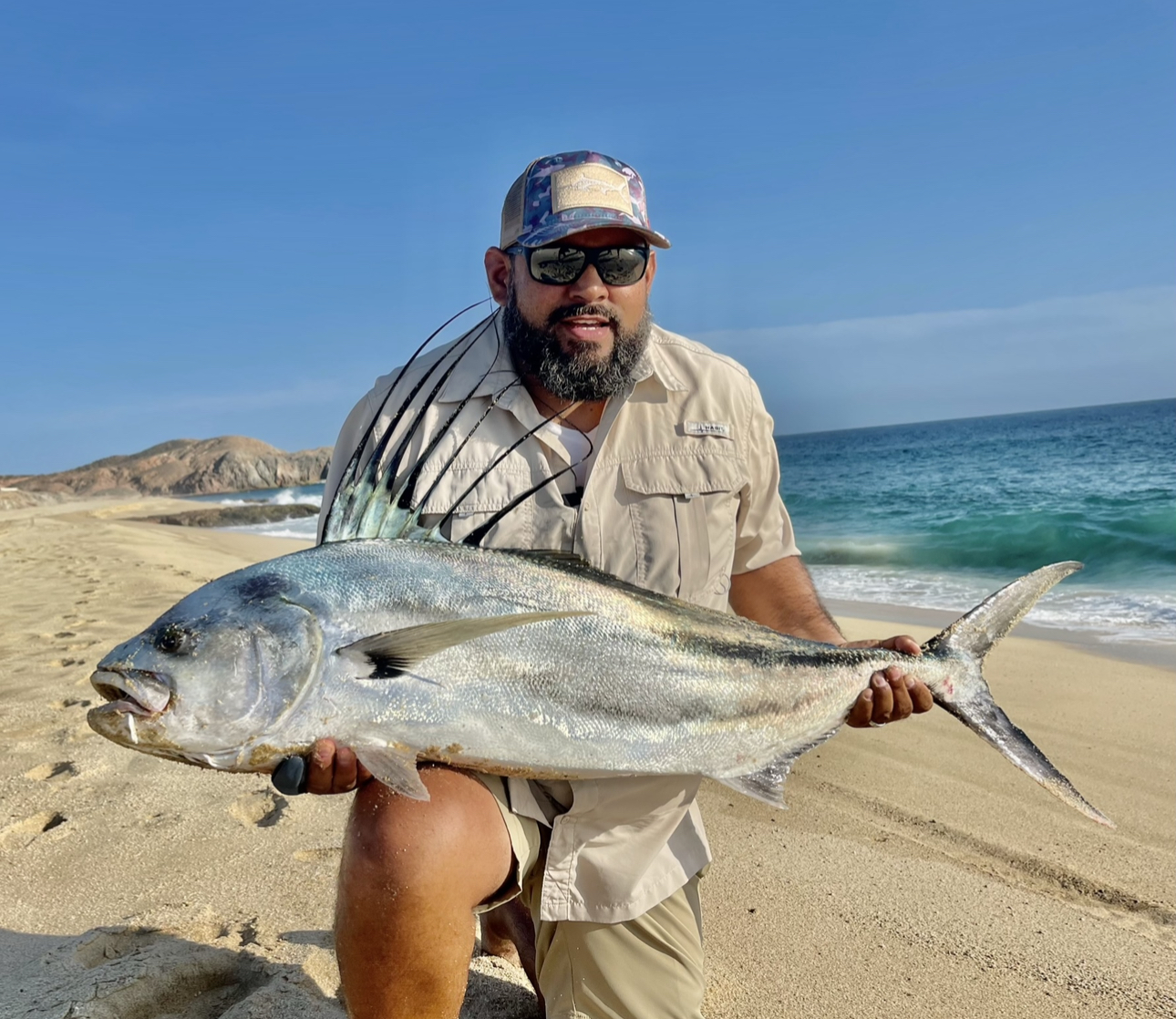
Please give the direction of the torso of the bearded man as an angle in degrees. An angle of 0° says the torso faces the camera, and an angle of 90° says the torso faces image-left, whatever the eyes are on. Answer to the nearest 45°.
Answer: approximately 0°

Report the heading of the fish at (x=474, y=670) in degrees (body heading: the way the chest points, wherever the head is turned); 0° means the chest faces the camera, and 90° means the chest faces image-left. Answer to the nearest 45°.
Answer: approximately 90°
